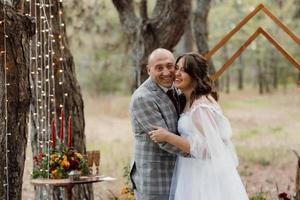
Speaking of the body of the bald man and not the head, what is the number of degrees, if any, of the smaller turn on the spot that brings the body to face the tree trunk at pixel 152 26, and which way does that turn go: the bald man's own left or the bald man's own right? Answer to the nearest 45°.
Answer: approximately 135° to the bald man's own left

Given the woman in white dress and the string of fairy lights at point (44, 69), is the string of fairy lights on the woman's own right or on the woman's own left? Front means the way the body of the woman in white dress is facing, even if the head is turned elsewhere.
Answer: on the woman's own right

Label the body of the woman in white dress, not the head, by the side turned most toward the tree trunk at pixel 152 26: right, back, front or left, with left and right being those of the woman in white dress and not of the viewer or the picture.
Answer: right

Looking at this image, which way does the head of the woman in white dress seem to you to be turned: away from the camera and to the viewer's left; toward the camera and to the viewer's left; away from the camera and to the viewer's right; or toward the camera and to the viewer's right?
toward the camera and to the viewer's left

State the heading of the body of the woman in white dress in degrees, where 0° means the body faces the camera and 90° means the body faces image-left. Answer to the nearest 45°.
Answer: approximately 90°

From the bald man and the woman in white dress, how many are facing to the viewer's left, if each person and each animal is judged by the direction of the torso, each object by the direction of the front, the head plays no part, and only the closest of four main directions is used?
1

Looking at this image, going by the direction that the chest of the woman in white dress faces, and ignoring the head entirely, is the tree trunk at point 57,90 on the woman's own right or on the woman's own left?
on the woman's own right

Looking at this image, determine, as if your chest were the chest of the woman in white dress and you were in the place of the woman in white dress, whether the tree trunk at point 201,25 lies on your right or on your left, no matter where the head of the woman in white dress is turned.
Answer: on your right

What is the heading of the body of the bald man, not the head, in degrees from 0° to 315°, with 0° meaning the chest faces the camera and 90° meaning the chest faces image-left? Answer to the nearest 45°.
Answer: approximately 315°

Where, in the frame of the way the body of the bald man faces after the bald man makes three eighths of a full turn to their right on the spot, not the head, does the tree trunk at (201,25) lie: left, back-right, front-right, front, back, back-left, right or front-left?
right

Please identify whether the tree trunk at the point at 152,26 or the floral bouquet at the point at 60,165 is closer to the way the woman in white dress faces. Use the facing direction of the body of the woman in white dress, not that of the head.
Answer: the floral bouquet
